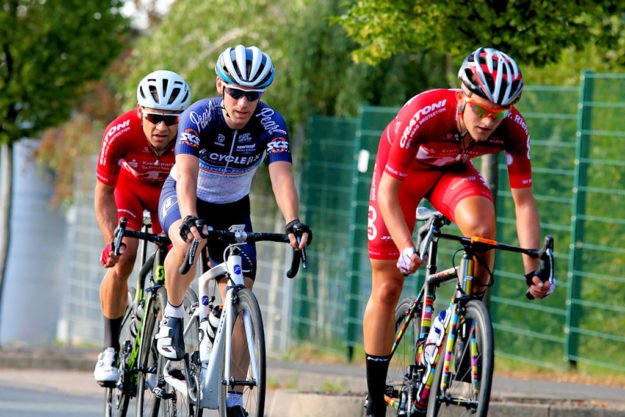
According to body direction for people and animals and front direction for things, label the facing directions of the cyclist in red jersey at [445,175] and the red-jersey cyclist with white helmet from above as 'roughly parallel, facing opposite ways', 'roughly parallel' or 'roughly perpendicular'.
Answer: roughly parallel

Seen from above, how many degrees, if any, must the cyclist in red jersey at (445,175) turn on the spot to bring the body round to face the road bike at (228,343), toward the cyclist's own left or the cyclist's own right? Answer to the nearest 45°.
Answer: approximately 135° to the cyclist's own right

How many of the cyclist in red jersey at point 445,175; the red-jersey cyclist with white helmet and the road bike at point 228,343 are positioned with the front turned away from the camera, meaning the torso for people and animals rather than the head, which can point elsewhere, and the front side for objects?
0

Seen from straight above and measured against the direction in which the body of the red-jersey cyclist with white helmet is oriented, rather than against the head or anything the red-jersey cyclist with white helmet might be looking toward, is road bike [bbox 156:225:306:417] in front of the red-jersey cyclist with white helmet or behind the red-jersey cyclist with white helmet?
in front

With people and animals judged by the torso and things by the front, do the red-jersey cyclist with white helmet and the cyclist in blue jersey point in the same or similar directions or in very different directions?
same or similar directions

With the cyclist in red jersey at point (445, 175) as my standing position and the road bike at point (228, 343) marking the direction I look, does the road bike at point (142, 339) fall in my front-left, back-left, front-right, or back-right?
front-right

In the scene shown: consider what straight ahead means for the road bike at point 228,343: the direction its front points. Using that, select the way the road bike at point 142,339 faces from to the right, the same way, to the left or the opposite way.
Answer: the same way

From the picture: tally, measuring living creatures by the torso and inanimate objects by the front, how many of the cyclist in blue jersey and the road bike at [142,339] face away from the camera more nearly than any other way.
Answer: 0

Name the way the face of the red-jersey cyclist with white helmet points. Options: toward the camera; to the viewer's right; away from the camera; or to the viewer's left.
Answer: toward the camera

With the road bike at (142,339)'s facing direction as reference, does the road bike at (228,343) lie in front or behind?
in front

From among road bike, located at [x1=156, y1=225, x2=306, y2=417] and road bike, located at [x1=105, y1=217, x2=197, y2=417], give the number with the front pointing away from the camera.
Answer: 0

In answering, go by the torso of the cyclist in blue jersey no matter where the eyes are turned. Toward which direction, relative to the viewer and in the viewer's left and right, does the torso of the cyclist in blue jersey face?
facing the viewer and to the right of the viewer

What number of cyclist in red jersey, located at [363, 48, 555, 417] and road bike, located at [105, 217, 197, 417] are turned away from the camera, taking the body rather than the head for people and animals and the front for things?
0

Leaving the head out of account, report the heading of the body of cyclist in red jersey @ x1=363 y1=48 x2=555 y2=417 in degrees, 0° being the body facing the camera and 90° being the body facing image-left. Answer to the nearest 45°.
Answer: approximately 315°

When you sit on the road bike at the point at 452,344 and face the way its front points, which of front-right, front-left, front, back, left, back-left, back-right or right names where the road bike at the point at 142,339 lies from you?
back

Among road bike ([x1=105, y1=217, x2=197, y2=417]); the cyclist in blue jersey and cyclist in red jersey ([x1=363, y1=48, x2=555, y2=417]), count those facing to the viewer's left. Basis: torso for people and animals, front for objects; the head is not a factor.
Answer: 0
